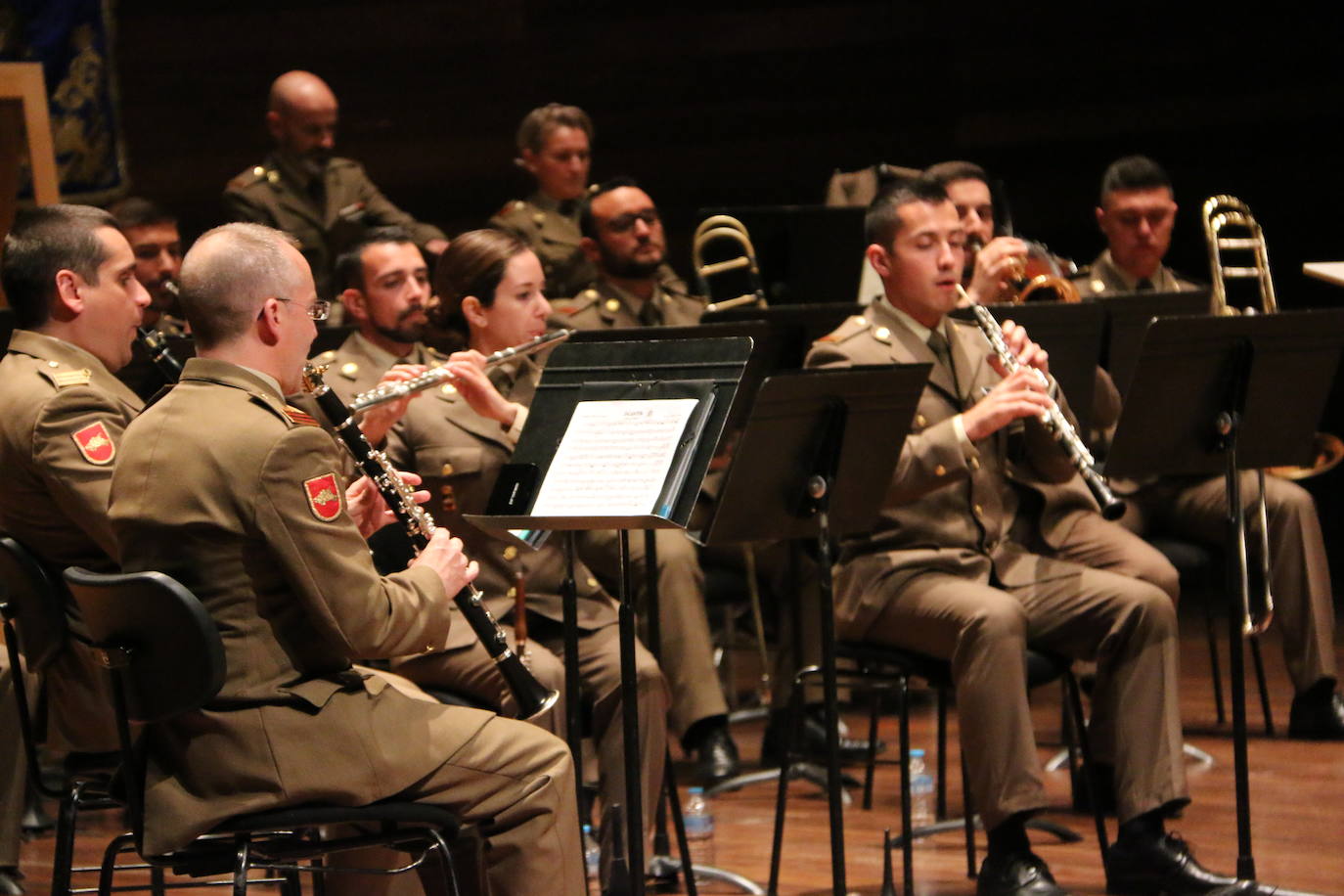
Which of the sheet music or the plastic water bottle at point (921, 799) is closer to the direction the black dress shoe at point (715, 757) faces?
the sheet music

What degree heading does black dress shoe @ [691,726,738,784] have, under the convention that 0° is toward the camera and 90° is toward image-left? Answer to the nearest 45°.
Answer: approximately 0°

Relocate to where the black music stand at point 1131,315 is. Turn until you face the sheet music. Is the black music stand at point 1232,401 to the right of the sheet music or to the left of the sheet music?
left

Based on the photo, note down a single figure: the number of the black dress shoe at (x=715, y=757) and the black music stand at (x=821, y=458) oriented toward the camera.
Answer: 1
